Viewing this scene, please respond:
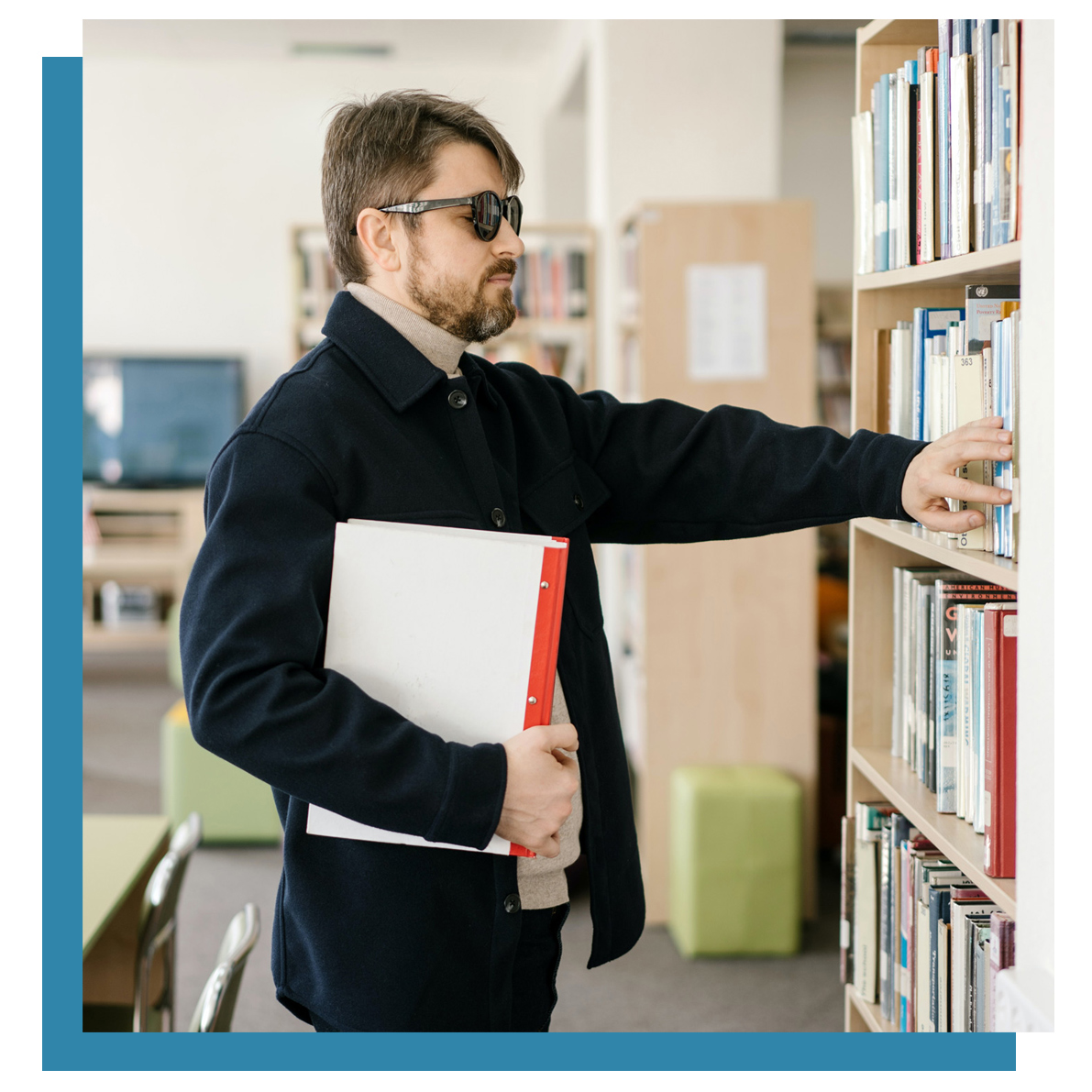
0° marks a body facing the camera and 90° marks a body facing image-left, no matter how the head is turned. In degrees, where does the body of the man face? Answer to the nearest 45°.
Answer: approximately 315°

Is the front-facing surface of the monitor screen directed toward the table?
yes

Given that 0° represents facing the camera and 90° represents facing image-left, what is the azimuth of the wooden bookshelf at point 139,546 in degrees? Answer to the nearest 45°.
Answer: approximately 0°

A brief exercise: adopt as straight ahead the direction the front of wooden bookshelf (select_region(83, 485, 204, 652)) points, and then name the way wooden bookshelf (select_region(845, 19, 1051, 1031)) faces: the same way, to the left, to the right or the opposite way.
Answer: to the right

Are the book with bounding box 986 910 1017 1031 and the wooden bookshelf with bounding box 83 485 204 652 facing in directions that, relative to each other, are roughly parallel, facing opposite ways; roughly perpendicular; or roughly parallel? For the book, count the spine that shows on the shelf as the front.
roughly perpendicular

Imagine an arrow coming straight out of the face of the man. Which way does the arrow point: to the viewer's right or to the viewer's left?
to the viewer's right

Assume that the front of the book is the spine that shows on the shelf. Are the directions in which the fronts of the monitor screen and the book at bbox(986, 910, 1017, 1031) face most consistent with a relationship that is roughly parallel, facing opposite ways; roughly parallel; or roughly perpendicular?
roughly perpendicular

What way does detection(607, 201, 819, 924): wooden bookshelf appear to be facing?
to the viewer's left
